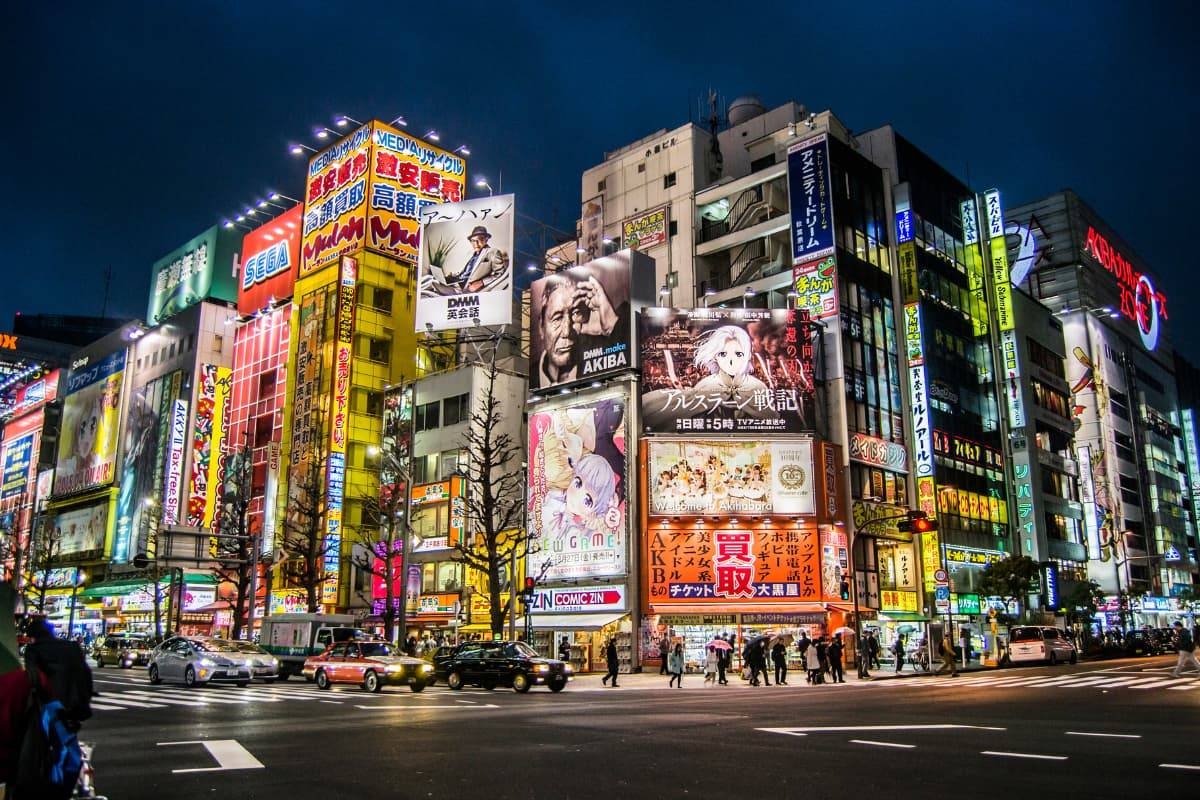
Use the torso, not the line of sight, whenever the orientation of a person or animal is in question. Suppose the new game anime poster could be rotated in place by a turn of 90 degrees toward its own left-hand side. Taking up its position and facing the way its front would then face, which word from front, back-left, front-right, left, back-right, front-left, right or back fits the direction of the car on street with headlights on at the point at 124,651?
back-right

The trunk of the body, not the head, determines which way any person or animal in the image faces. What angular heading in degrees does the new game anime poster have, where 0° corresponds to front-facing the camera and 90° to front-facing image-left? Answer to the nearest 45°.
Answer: approximately 45°

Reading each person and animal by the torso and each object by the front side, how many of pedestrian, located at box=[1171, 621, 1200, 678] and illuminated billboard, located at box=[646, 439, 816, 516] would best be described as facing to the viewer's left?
1

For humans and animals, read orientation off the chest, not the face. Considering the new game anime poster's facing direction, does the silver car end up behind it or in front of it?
in front

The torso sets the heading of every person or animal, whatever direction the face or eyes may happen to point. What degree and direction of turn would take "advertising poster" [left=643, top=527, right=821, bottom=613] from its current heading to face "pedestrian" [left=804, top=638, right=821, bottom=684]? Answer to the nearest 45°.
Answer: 0° — it already faces them

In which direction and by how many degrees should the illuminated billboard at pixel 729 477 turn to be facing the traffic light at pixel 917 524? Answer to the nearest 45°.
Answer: approximately 45° to its left

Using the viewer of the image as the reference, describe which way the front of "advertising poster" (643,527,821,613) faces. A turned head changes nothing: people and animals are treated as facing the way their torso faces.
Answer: facing the viewer

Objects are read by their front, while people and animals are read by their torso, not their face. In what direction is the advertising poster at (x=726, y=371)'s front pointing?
toward the camera

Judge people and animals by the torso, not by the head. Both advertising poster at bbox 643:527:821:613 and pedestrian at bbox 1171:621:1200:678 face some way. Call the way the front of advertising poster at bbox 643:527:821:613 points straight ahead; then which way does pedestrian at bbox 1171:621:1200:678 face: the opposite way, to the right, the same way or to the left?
to the right

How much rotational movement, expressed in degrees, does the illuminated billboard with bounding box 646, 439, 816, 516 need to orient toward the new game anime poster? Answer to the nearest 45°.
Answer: approximately 90° to its right

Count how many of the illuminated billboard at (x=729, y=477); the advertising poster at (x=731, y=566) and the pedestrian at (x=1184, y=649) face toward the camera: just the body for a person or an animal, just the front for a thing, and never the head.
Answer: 2
